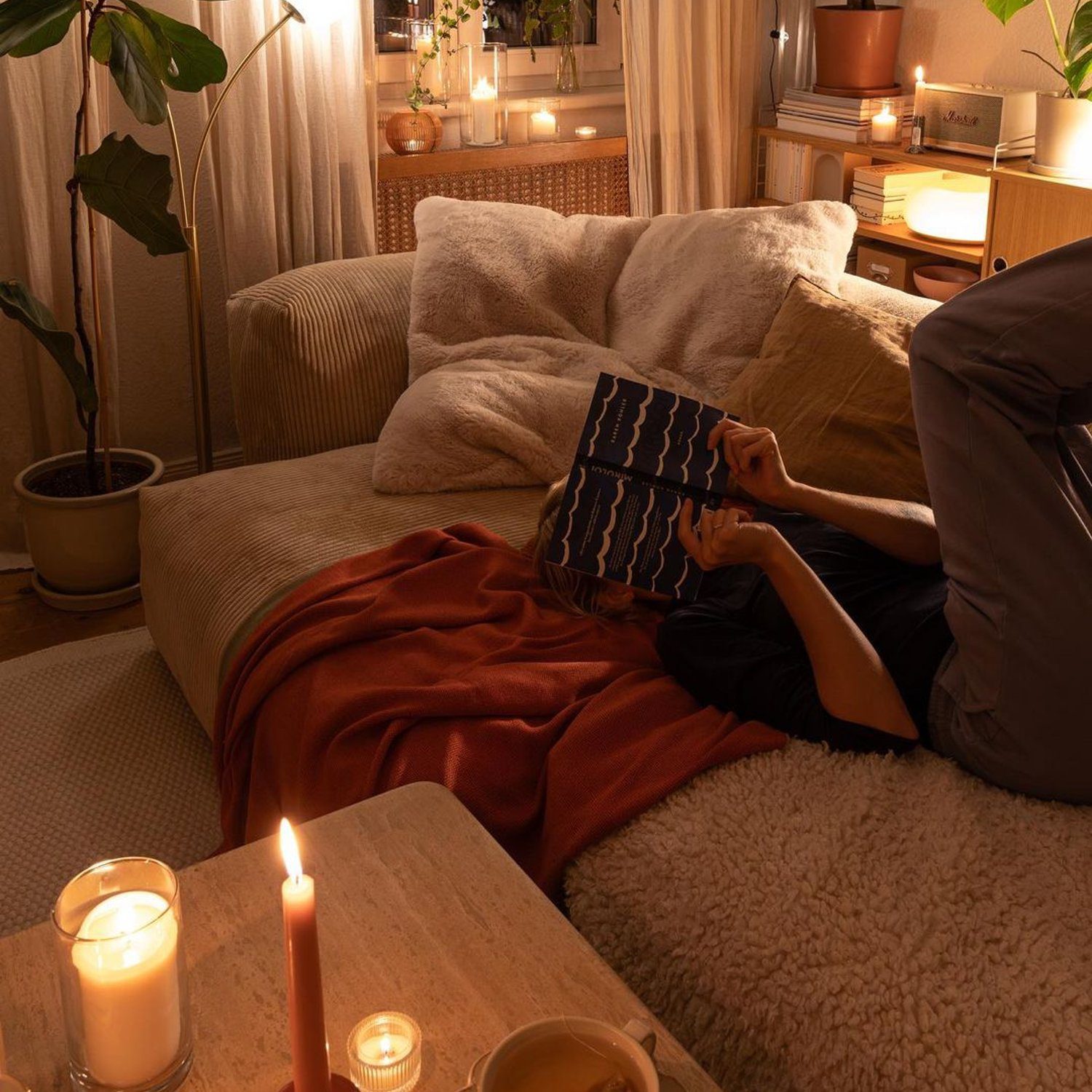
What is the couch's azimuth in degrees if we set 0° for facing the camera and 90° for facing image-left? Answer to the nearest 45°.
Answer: approximately 45°

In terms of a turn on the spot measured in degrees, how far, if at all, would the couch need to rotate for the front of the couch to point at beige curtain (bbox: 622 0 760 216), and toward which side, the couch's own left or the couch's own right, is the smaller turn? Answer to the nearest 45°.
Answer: approximately 135° to the couch's own right

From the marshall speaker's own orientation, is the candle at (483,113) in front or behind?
in front

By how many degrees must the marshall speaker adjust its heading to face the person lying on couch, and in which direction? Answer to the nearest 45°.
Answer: approximately 45° to its left

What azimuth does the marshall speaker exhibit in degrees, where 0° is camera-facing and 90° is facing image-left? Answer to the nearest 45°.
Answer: approximately 45°

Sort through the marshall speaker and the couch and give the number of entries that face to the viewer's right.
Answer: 0

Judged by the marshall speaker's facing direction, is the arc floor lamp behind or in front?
in front

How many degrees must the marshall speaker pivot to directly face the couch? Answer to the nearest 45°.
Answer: approximately 45° to its left

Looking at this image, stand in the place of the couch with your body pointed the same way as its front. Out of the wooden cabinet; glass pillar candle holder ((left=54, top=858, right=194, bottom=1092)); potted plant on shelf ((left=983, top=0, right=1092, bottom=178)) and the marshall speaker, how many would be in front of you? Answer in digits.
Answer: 1

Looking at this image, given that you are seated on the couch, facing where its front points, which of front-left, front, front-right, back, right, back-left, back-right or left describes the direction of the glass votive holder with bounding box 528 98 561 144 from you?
back-right

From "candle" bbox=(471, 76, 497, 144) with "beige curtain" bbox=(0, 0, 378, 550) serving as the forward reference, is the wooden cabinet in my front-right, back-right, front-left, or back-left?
back-left
